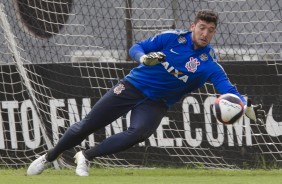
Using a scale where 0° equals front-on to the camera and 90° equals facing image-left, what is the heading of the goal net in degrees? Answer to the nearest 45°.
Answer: approximately 0°
